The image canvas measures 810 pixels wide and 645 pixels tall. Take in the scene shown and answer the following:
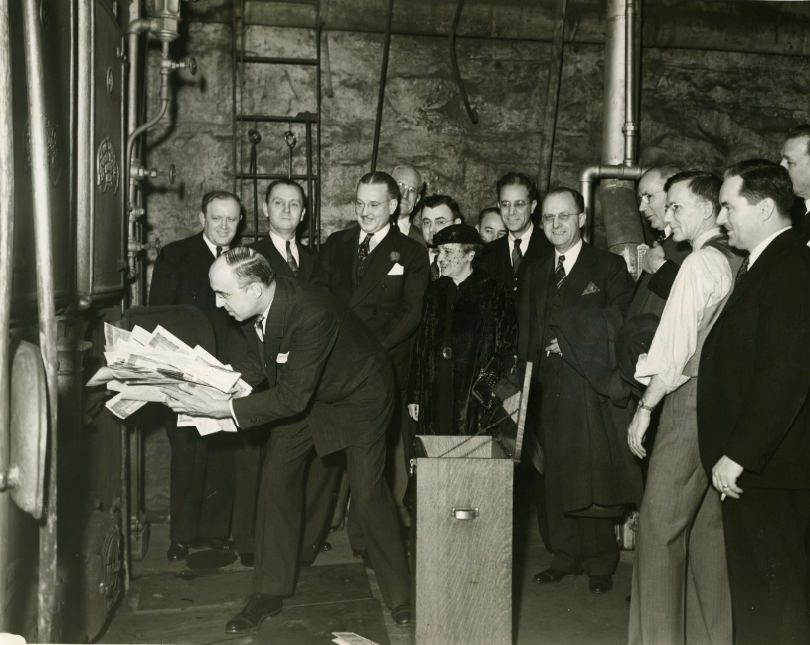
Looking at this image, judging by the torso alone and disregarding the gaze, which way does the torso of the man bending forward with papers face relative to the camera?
to the viewer's left

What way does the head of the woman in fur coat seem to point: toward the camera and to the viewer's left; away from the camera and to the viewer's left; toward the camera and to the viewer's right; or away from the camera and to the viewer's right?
toward the camera and to the viewer's left

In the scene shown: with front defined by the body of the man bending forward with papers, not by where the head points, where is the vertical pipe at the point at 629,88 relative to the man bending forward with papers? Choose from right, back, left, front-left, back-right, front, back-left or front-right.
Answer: back-right

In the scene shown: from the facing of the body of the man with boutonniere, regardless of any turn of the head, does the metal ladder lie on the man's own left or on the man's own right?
on the man's own right

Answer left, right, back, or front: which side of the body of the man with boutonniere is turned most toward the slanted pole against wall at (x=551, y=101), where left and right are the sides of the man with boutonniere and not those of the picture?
back

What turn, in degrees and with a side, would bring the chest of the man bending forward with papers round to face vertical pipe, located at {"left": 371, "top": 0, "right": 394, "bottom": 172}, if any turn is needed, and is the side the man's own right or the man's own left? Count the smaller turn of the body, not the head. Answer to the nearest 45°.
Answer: approximately 90° to the man's own right

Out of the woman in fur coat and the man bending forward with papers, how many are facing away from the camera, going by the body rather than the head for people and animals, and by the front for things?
0

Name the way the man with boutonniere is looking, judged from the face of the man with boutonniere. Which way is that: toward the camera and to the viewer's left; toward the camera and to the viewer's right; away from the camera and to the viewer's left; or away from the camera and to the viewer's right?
toward the camera and to the viewer's left

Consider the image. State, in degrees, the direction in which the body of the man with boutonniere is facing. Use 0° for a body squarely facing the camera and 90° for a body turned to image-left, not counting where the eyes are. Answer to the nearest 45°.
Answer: approximately 45°

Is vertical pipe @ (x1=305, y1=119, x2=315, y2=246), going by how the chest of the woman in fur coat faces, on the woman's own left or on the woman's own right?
on the woman's own right

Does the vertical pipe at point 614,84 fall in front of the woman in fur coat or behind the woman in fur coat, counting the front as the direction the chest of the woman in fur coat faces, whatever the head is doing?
behind

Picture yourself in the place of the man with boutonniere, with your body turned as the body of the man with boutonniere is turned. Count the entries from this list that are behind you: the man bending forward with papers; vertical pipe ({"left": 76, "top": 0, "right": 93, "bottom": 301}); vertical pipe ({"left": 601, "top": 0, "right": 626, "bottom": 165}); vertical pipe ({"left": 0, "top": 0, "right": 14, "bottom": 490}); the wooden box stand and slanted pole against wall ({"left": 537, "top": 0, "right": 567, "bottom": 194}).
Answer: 2
